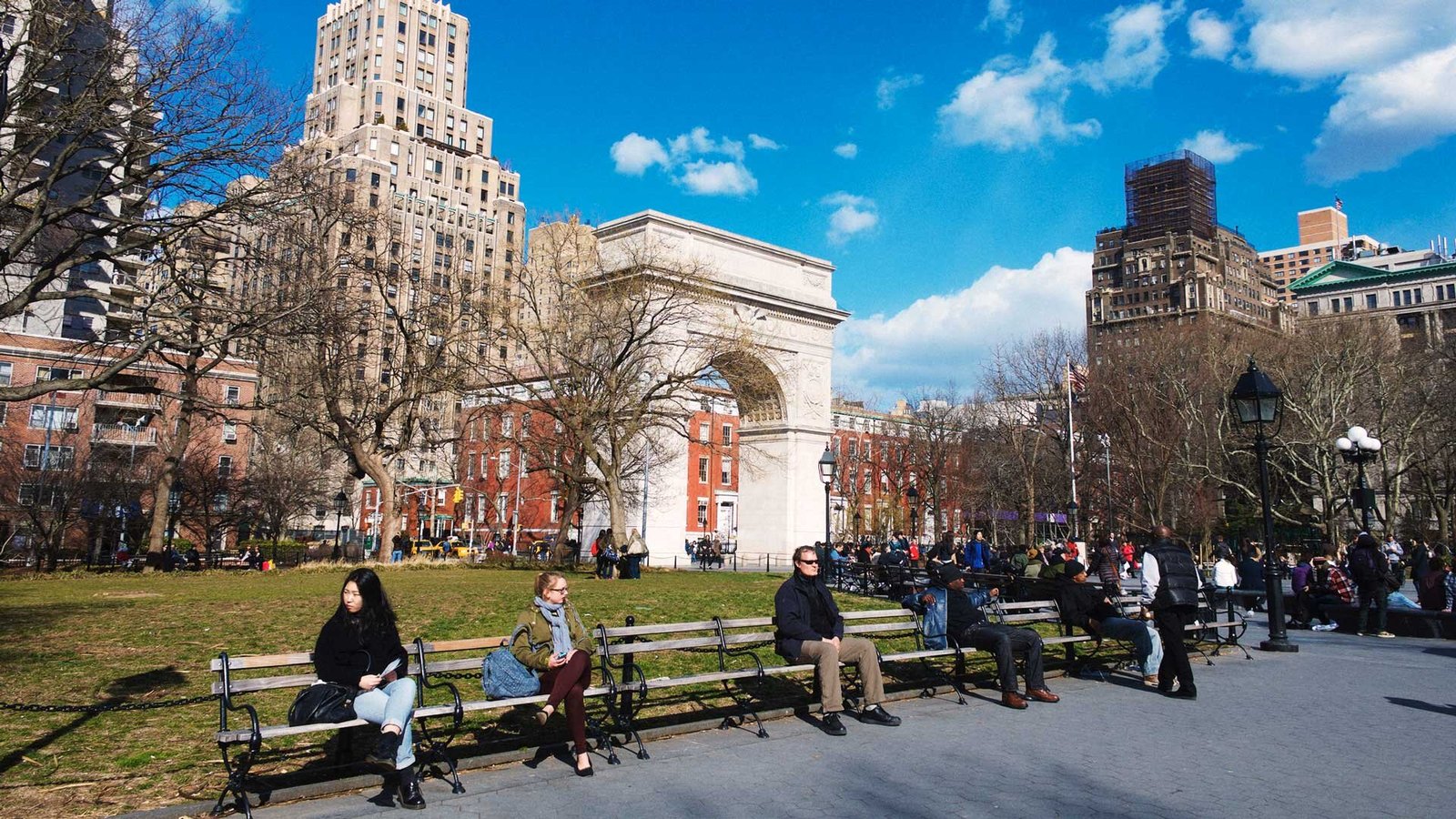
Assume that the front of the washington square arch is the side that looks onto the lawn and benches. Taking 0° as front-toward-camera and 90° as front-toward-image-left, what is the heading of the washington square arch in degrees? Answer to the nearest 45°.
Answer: approximately 315°

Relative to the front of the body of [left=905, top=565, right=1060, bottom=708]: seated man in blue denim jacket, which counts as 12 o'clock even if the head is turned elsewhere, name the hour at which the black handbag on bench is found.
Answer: The black handbag on bench is roughly at 3 o'clock from the seated man in blue denim jacket.

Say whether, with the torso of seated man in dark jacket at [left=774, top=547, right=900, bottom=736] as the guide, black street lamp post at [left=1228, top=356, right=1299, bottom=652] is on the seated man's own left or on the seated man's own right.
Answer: on the seated man's own left

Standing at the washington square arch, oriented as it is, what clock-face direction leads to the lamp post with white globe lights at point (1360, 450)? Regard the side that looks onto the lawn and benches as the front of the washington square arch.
The lamp post with white globe lights is roughly at 12 o'clock from the washington square arch.

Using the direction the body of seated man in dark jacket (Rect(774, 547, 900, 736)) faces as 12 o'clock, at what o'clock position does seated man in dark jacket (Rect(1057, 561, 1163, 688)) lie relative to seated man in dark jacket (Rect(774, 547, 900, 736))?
seated man in dark jacket (Rect(1057, 561, 1163, 688)) is roughly at 9 o'clock from seated man in dark jacket (Rect(774, 547, 900, 736)).

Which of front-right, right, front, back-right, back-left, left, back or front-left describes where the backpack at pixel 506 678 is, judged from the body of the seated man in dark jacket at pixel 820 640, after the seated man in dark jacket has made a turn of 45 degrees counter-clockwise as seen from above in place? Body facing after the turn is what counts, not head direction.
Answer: back-right

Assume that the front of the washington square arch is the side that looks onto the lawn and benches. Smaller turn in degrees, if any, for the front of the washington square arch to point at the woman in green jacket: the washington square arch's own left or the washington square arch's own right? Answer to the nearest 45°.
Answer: approximately 45° to the washington square arch's own right

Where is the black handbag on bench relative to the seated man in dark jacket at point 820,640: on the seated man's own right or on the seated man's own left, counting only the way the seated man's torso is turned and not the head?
on the seated man's own right

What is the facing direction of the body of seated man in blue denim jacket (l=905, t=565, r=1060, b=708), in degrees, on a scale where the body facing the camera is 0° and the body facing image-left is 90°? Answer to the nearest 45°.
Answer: approximately 315°

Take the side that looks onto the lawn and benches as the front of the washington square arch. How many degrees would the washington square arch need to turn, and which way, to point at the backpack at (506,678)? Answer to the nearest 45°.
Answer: approximately 45° to its right

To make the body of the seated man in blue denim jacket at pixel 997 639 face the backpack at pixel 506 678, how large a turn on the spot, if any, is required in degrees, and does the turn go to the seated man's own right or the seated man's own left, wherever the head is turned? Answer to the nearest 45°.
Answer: approximately 90° to the seated man's own right

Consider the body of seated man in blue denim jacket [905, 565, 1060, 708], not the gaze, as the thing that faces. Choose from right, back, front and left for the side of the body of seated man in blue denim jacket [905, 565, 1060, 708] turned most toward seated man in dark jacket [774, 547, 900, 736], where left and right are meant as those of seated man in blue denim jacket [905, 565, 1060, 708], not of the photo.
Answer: right

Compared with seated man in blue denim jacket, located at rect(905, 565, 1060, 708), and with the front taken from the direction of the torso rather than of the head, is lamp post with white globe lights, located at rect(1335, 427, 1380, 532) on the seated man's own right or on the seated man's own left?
on the seated man's own left
